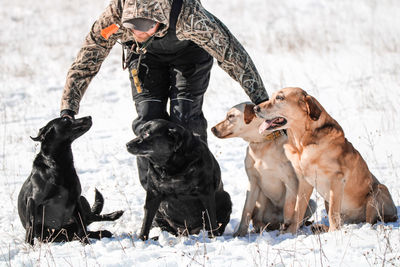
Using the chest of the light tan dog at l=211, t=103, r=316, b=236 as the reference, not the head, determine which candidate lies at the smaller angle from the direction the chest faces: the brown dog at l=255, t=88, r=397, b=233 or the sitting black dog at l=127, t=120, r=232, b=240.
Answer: the sitting black dog

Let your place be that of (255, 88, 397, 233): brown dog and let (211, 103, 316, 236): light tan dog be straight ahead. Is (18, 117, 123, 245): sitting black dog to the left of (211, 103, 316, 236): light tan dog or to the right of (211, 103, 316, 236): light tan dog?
left

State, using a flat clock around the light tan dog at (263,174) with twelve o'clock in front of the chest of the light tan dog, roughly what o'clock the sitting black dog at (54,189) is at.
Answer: The sitting black dog is roughly at 1 o'clock from the light tan dog.

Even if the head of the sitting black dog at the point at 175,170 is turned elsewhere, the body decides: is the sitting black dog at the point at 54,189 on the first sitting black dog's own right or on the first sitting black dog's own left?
on the first sitting black dog's own right

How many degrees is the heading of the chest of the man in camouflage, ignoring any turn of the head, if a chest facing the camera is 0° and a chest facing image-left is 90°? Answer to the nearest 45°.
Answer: approximately 0°

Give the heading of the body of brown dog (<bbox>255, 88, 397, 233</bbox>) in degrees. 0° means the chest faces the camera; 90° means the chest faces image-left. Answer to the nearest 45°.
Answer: approximately 45°
